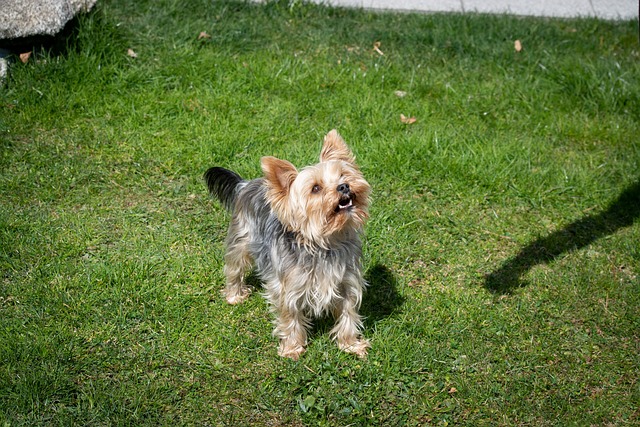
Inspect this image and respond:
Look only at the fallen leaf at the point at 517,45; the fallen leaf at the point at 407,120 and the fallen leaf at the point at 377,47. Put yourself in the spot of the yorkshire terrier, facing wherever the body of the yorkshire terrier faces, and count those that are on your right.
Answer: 0

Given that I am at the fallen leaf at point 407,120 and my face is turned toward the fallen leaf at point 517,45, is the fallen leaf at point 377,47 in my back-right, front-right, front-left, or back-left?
front-left

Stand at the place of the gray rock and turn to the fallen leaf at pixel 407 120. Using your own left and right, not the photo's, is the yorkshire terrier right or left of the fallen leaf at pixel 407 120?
right

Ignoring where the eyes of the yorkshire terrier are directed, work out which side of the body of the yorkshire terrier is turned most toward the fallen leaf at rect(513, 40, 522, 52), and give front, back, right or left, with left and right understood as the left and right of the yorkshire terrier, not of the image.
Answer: left

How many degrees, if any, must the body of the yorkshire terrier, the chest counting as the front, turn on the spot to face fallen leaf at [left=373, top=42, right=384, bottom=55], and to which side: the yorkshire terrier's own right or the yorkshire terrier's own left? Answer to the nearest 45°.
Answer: approximately 135° to the yorkshire terrier's own left

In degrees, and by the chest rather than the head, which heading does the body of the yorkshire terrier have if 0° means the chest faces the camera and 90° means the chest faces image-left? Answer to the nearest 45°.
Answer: approximately 315°

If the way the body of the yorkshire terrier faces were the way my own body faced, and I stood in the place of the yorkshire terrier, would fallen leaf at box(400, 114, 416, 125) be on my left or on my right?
on my left

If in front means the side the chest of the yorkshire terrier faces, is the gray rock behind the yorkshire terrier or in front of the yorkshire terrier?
behind
